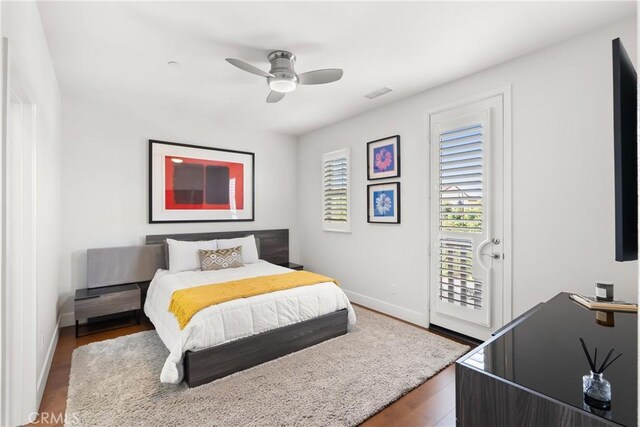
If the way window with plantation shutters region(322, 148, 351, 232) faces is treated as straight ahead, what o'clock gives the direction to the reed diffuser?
The reed diffuser is roughly at 10 o'clock from the window with plantation shutters.

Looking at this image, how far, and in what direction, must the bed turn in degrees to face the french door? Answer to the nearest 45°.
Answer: approximately 45° to its left

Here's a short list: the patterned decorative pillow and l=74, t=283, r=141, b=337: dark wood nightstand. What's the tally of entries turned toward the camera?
2

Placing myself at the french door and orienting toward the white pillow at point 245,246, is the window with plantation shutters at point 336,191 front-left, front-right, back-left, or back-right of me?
front-right

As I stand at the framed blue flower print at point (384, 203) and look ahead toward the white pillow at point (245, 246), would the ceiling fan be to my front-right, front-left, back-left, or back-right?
front-left

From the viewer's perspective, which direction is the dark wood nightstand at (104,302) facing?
toward the camera

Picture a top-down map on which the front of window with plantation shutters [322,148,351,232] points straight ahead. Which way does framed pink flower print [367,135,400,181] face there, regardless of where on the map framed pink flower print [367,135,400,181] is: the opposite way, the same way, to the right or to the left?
the same way

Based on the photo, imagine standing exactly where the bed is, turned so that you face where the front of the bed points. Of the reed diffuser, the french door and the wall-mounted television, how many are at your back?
0

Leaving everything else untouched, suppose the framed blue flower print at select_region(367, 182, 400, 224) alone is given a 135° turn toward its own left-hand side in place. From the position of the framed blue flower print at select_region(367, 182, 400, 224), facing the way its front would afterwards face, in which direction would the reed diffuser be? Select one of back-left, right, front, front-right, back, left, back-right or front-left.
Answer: right

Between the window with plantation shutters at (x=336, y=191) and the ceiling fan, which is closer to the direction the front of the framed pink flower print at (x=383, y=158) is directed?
the ceiling fan

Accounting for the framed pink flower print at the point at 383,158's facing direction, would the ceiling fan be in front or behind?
in front

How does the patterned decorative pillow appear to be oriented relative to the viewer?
toward the camera

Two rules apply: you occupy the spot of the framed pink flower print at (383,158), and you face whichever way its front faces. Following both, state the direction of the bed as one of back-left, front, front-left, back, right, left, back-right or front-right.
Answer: front

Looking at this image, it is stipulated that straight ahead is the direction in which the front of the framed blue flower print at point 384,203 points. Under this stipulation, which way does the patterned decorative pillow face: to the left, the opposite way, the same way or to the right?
to the left

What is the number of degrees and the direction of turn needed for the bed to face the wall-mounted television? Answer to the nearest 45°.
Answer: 0° — it already faces it

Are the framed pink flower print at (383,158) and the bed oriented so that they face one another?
no

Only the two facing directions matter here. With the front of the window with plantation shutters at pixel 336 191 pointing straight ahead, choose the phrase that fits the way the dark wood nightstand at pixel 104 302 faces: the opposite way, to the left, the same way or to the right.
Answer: to the left

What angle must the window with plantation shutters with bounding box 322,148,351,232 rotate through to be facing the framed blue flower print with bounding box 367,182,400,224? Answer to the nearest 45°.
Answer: approximately 90° to its left

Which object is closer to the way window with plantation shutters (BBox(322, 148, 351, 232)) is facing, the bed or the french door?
the bed

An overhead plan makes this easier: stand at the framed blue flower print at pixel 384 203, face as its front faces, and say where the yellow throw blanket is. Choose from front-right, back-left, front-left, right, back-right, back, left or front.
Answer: front

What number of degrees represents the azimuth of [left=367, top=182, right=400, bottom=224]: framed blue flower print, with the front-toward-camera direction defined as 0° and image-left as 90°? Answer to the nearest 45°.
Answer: approximately 45°

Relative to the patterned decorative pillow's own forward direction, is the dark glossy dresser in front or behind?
in front

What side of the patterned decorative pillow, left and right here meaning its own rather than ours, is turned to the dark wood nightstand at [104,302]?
right

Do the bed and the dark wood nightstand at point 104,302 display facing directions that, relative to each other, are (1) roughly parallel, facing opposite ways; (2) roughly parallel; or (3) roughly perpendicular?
roughly parallel

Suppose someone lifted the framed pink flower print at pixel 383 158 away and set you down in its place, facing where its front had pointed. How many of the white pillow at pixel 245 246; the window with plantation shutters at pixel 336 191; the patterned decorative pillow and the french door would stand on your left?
1
